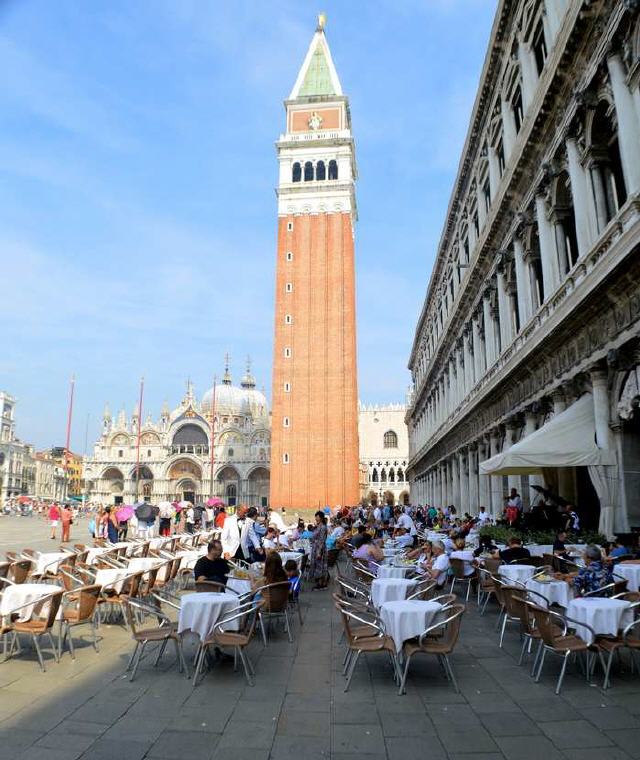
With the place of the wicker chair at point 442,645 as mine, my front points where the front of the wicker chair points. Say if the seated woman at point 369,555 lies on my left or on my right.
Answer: on my right

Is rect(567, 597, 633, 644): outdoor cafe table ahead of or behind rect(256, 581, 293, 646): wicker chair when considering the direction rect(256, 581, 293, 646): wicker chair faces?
behind

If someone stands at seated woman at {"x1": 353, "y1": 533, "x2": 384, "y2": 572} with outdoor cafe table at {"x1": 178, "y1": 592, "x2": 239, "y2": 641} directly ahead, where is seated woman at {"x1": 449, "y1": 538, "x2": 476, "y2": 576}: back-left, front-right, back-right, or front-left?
back-left

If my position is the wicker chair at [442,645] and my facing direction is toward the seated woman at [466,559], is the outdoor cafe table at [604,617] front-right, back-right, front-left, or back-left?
front-right

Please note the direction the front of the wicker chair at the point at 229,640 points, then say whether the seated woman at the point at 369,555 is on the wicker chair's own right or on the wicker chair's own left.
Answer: on the wicker chair's own right

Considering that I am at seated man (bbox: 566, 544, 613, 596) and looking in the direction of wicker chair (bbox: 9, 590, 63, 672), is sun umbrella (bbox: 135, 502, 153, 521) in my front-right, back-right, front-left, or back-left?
front-right

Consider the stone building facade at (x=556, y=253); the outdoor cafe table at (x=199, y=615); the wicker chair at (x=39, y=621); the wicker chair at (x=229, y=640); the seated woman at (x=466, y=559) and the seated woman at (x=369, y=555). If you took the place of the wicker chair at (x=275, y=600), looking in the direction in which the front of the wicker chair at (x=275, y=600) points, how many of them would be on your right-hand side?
3

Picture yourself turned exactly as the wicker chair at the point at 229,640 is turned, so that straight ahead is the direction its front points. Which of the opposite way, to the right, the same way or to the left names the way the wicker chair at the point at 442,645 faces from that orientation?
the same way

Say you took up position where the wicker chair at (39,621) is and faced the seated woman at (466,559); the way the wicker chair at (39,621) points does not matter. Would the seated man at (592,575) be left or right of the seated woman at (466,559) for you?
right

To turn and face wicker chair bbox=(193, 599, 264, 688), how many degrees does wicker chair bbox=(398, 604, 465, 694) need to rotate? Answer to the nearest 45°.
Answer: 0° — it already faces it

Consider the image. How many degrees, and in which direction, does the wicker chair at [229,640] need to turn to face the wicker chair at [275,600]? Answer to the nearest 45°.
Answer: approximately 90° to its right

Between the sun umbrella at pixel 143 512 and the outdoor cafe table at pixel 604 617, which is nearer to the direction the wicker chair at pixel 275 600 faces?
the sun umbrella

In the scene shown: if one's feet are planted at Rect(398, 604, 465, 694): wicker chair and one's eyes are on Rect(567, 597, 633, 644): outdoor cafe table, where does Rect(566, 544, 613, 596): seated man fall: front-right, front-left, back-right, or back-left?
front-left

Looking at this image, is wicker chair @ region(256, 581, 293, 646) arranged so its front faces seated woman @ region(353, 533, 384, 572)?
no
